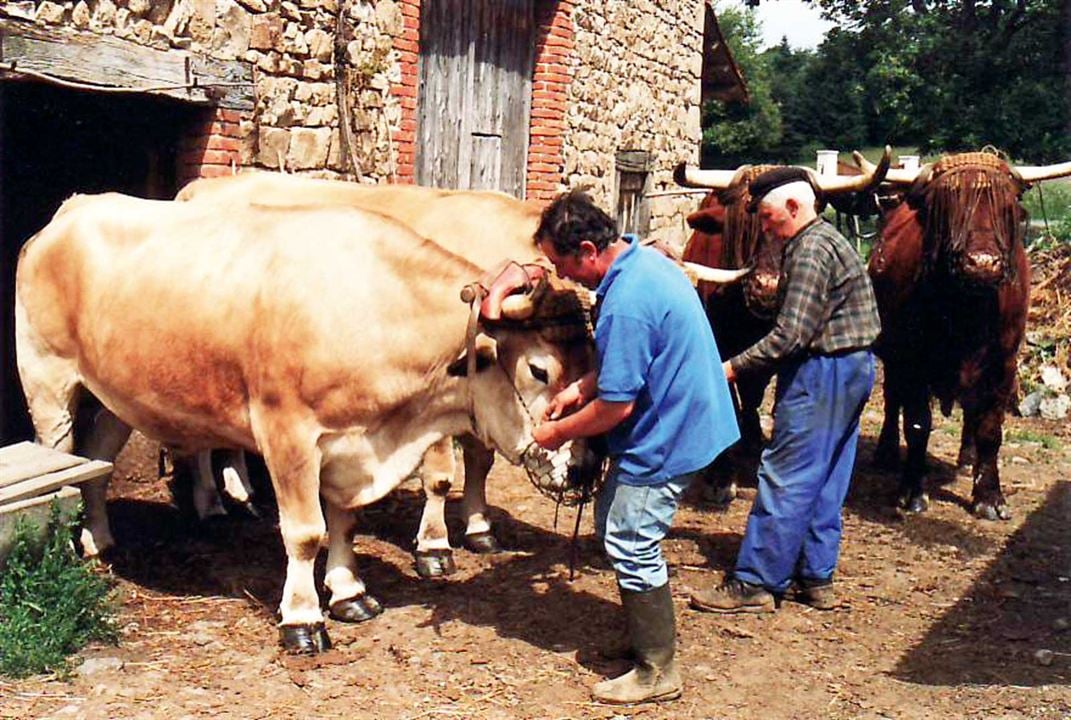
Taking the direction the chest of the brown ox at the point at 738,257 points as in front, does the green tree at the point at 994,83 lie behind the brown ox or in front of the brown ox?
behind

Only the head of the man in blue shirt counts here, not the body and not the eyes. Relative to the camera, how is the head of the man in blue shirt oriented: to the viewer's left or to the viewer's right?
to the viewer's left

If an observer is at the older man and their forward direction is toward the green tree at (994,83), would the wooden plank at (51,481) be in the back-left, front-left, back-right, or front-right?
back-left

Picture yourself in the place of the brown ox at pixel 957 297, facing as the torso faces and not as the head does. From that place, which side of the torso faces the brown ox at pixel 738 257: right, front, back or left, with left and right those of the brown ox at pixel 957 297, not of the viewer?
right

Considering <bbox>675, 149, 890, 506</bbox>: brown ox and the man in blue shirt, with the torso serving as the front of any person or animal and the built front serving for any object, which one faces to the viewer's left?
the man in blue shirt

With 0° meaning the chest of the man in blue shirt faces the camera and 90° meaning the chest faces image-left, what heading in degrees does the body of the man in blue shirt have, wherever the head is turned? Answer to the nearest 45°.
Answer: approximately 90°

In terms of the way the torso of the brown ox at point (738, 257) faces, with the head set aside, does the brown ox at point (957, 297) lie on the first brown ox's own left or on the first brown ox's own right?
on the first brown ox's own left

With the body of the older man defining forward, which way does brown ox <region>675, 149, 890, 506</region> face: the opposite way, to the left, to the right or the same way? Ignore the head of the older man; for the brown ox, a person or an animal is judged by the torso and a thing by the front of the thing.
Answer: to the left

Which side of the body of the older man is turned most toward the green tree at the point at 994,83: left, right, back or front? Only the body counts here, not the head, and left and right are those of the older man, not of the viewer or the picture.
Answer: right

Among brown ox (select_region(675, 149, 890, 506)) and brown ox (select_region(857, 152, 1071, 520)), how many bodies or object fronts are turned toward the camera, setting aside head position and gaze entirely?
2

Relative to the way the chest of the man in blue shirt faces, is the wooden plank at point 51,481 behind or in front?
in front
